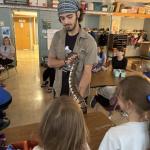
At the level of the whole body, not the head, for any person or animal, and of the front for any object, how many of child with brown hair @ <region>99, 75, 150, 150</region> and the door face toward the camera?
1

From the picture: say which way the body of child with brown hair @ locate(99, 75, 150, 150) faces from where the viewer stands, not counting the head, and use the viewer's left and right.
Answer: facing away from the viewer and to the left of the viewer

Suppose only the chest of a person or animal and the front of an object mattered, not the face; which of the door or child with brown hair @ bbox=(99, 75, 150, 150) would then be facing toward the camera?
the door

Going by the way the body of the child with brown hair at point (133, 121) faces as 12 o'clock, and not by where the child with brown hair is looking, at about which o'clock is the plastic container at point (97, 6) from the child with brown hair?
The plastic container is roughly at 1 o'clock from the child with brown hair.

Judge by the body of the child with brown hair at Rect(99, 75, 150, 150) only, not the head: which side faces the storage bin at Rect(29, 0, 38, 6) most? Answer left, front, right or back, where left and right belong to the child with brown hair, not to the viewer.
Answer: front

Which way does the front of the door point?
toward the camera

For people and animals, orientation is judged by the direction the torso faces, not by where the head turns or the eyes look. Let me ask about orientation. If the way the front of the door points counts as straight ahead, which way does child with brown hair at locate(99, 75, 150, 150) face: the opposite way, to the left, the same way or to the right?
the opposite way

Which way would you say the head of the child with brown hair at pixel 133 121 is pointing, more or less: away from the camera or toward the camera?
away from the camera

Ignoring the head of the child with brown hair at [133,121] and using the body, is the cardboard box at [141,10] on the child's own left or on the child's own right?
on the child's own right

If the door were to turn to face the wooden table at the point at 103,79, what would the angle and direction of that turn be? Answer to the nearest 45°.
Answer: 0° — it already faces it

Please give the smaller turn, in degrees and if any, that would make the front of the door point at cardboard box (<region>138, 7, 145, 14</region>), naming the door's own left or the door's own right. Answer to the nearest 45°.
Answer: approximately 45° to the door's own left

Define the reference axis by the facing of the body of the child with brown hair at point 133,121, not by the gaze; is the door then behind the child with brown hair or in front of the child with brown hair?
in front

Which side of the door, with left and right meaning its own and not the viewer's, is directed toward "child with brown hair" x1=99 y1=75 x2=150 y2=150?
front
